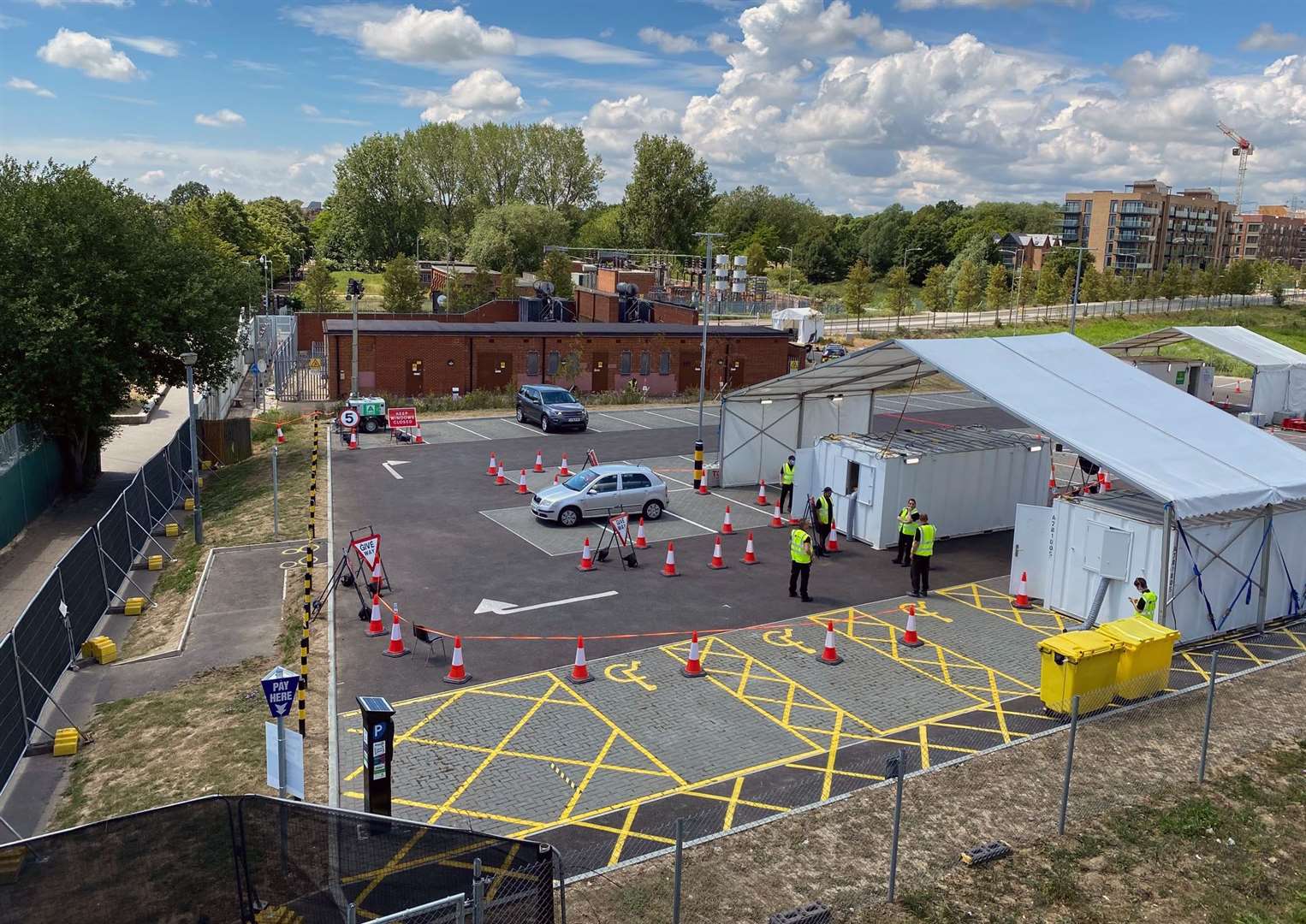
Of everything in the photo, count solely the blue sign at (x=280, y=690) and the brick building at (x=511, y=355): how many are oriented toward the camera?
2

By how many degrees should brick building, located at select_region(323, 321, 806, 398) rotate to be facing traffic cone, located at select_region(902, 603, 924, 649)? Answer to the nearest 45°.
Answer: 0° — it already faces it

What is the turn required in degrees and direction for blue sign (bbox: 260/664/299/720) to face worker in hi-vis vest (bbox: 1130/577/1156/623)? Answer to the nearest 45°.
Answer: approximately 90° to its left

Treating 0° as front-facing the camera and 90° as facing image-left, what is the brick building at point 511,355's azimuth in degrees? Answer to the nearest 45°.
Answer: approximately 0°

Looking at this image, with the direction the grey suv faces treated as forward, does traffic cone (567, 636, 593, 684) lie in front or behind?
in front

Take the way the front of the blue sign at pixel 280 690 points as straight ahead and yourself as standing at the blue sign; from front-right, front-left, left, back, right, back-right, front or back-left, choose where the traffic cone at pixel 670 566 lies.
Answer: back-left

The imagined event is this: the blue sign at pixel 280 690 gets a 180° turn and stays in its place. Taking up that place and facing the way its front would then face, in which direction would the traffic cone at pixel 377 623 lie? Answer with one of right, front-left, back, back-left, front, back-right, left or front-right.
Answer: front

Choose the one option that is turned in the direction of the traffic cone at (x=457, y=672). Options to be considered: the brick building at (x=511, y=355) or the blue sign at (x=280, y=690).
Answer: the brick building

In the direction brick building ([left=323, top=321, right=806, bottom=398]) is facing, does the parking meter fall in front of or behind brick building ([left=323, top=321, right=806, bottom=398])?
in front
